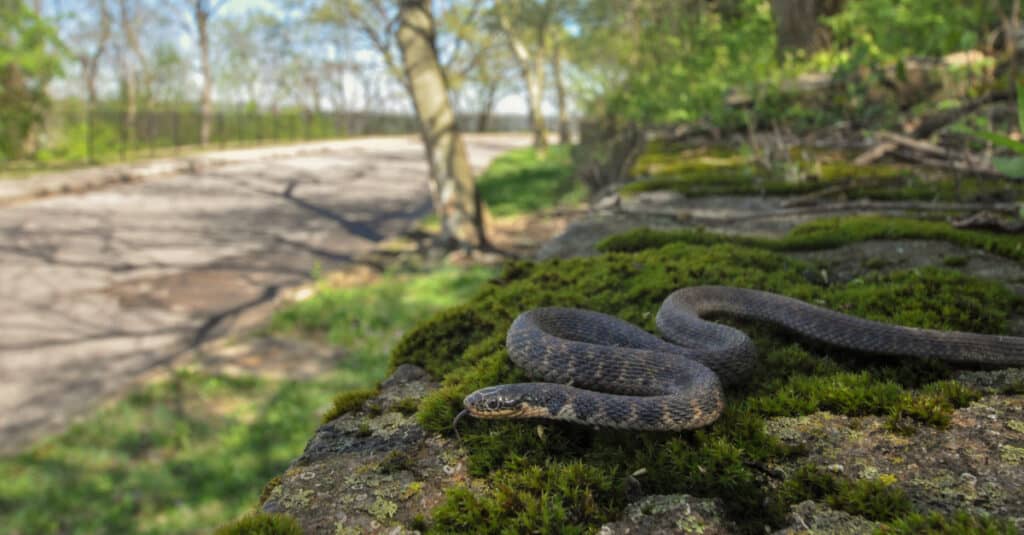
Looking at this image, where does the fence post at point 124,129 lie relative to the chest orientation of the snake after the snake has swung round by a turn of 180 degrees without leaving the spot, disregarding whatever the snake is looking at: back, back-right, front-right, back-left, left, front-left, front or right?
back-left

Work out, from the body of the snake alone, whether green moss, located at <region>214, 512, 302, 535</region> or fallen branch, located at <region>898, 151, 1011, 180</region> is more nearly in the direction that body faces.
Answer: the green moss

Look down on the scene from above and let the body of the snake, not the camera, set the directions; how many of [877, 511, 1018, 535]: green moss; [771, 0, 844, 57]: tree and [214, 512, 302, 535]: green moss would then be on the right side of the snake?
1

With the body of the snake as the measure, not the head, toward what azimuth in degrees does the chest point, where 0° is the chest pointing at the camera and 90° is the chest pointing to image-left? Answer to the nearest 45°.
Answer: approximately 90°

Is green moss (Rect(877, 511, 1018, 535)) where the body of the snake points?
no

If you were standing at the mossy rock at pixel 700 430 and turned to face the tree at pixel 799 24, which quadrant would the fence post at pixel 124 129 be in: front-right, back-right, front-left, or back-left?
front-left

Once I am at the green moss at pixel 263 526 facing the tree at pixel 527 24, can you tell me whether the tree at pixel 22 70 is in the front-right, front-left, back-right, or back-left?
front-left

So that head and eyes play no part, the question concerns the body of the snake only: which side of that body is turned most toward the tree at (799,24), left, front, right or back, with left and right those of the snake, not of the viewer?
right

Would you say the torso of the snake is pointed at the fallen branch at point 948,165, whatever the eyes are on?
no

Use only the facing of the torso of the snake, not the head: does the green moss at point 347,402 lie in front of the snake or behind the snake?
in front

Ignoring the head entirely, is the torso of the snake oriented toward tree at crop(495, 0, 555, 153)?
no

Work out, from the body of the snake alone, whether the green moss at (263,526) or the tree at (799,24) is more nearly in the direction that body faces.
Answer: the green moss
